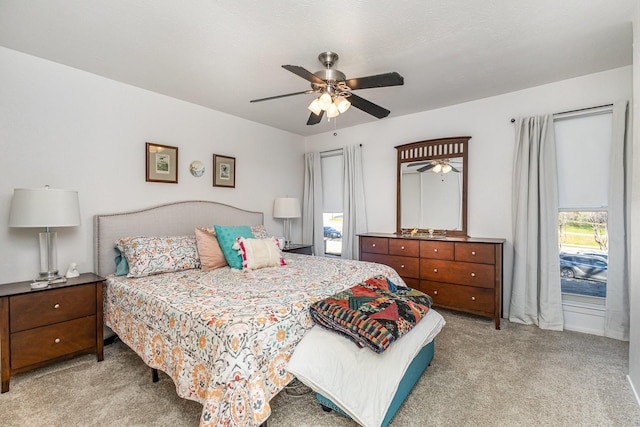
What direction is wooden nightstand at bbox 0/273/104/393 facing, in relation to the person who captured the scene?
facing the viewer and to the right of the viewer

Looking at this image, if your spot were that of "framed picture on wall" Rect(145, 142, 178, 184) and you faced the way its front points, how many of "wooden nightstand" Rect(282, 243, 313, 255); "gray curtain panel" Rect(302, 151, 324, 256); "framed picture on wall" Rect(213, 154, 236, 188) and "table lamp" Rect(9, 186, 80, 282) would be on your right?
1

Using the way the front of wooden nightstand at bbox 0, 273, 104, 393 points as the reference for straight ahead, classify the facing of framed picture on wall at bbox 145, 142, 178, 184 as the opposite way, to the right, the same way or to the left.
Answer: the same way

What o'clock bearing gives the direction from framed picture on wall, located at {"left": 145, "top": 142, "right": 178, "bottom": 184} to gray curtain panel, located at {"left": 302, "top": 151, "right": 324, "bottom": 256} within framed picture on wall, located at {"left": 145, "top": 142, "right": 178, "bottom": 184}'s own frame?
The gray curtain panel is roughly at 10 o'clock from the framed picture on wall.

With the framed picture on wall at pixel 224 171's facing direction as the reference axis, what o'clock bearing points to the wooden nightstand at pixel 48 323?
The wooden nightstand is roughly at 3 o'clock from the framed picture on wall.

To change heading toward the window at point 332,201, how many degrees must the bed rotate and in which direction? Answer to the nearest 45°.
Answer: approximately 90° to its left

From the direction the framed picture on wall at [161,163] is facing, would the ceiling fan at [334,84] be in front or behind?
in front

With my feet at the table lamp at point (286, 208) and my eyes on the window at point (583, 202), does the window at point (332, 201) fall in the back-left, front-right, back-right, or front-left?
front-left

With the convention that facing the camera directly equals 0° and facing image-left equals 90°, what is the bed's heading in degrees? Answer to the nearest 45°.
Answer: approximately 315°

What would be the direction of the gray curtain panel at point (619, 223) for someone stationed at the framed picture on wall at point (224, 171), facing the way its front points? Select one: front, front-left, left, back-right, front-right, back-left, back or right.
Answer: front

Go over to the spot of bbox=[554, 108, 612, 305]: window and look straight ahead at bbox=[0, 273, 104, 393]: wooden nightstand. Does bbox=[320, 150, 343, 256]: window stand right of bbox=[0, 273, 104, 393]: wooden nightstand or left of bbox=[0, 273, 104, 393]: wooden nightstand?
right

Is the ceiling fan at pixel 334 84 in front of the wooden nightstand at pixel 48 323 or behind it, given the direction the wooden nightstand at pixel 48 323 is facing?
in front

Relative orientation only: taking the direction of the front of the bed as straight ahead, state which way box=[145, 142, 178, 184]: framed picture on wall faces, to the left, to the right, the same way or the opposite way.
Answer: the same way
